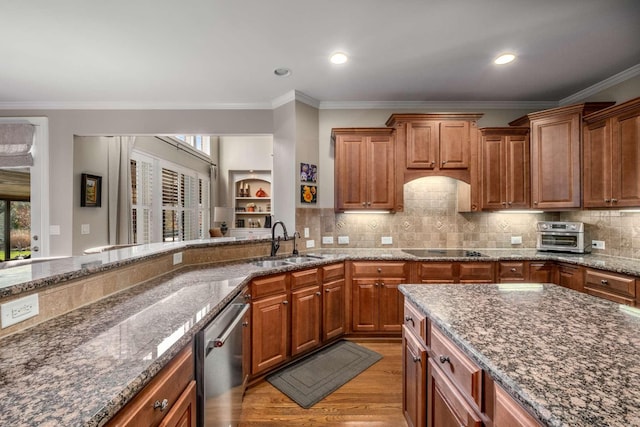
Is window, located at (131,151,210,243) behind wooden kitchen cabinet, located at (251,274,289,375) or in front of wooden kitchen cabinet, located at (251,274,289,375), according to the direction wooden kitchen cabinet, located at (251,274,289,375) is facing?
behind

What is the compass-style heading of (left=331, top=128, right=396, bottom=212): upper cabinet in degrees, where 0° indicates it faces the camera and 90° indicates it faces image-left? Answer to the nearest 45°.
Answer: approximately 0°

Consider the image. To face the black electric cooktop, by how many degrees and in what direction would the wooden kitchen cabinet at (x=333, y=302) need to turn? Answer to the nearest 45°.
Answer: approximately 45° to its left

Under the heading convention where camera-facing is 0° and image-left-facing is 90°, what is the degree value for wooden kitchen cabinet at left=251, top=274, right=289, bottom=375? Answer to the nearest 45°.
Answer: approximately 315°

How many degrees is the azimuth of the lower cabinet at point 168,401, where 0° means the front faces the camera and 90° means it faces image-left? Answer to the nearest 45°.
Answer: approximately 315°

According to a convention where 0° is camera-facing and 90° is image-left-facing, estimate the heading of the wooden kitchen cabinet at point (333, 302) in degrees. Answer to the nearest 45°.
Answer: approximately 315°

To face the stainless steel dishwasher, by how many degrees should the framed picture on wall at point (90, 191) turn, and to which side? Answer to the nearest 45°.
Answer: approximately 45° to its right
